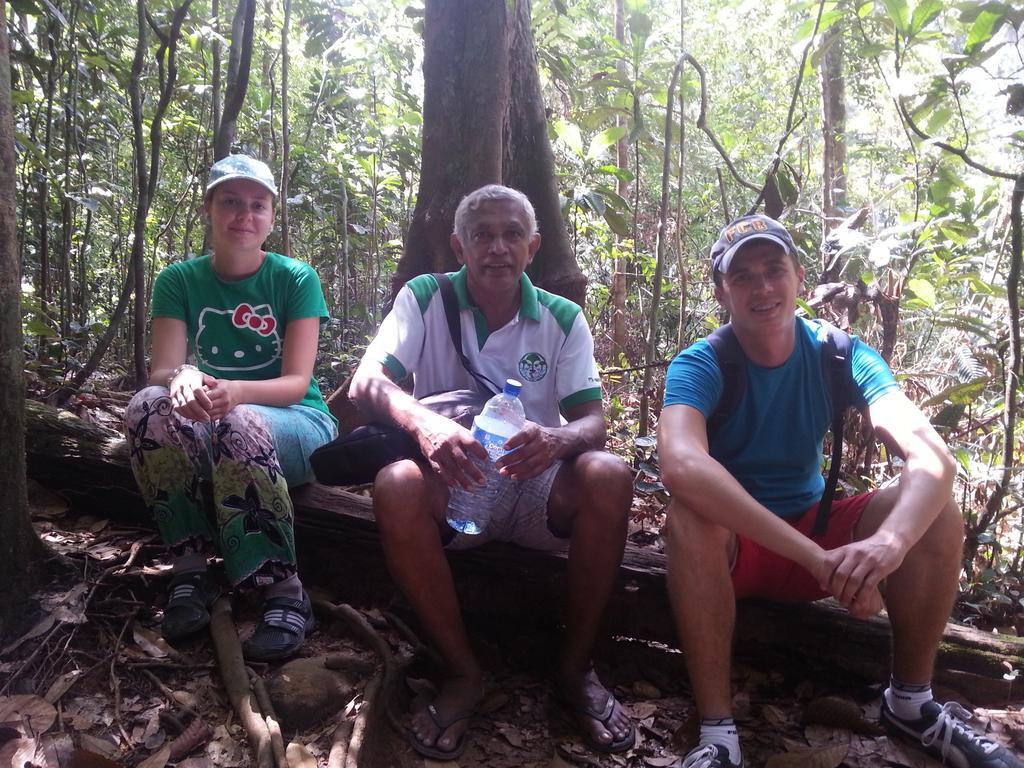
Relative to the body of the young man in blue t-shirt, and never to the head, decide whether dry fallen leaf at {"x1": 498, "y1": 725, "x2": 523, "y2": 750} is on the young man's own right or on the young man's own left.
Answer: on the young man's own right

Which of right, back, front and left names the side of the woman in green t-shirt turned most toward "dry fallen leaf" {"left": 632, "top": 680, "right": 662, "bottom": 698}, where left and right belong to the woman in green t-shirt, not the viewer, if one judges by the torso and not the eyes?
left

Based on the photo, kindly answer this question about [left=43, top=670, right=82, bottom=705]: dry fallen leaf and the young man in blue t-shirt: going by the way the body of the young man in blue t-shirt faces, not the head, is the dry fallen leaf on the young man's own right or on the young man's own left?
on the young man's own right

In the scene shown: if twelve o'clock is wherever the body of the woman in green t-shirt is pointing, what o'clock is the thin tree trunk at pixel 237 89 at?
The thin tree trunk is roughly at 6 o'clock from the woman in green t-shirt.

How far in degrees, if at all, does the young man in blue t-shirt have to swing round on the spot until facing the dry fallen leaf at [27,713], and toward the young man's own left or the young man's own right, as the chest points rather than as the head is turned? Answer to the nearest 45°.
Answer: approximately 45° to the young man's own right

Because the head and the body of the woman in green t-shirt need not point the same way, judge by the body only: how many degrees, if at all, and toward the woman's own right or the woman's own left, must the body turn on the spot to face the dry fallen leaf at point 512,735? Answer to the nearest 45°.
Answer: approximately 45° to the woman's own left

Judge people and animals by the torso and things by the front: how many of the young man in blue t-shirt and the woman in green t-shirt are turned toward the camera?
2

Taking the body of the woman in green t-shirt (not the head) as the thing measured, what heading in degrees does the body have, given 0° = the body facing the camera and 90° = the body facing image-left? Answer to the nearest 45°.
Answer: approximately 0°
